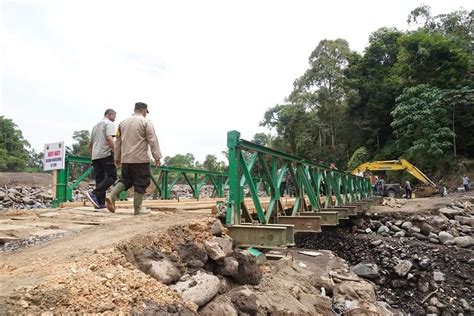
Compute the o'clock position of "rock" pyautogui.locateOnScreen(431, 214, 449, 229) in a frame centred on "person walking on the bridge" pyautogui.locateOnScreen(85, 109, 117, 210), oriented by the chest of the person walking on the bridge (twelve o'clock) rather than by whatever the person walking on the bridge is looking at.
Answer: The rock is roughly at 1 o'clock from the person walking on the bridge.

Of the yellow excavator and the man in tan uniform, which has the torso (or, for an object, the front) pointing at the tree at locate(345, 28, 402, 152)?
the man in tan uniform

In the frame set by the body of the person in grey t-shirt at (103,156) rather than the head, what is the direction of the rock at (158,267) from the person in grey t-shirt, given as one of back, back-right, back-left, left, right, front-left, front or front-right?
back-right

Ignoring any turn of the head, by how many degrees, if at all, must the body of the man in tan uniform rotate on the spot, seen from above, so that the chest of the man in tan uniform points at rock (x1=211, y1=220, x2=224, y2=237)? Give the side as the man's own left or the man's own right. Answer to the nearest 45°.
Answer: approximately 90° to the man's own right

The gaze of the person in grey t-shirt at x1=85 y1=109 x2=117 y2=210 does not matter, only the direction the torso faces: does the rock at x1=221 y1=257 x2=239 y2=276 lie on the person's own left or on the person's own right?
on the person's own right

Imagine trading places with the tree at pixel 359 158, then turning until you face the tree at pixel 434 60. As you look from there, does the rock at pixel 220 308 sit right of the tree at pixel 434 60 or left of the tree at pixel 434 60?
right

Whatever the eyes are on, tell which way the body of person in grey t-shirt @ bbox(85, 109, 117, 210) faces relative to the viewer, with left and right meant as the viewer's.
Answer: facing away from the viewer and to the right of the viewer
